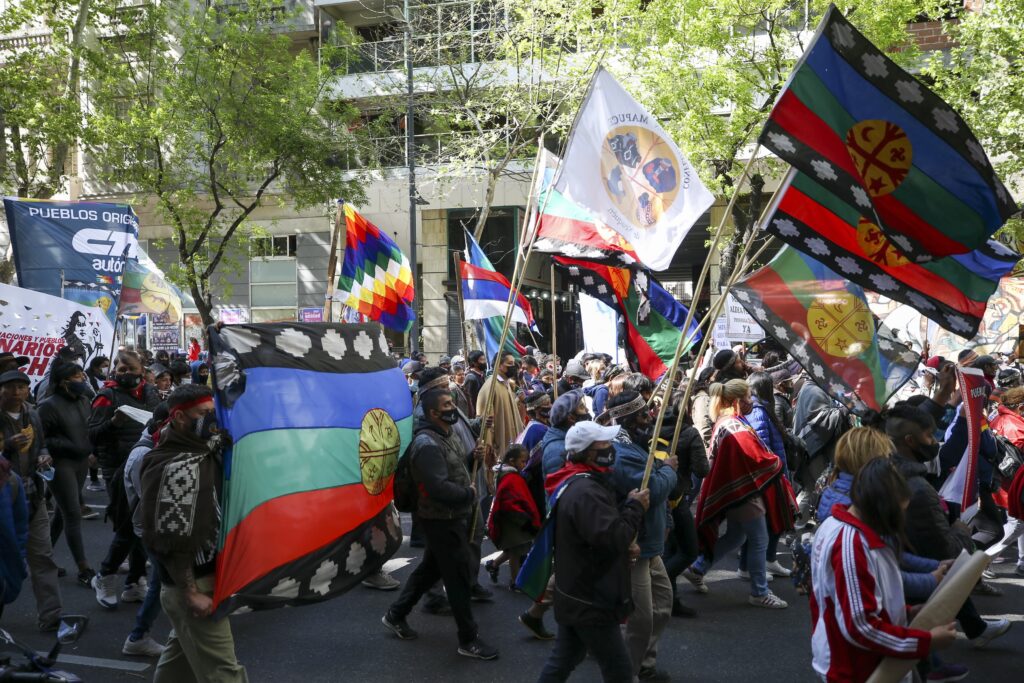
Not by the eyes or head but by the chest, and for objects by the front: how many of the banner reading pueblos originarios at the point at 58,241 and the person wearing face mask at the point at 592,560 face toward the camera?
1

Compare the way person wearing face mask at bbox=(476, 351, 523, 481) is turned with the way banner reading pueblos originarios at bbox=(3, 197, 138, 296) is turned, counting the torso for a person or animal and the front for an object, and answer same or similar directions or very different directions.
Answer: same or similar directions

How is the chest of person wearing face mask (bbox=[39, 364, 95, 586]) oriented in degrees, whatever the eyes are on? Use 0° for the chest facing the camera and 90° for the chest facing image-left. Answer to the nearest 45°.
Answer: approximately 315°

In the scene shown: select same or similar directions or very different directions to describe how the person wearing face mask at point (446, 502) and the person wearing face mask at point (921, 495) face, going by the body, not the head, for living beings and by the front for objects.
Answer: same or similar directions

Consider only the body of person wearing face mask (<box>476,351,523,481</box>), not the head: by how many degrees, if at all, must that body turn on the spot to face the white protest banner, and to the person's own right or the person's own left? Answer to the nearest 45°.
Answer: approximately 135° to the person's own right

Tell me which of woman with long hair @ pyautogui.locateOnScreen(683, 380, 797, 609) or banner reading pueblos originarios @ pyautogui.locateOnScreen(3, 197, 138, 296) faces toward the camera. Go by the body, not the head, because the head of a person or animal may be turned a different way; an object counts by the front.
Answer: the banner reading pueblos originarios
